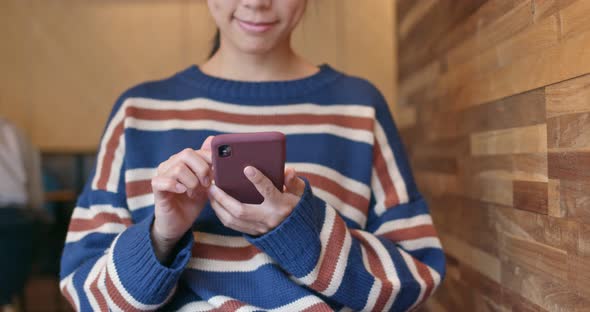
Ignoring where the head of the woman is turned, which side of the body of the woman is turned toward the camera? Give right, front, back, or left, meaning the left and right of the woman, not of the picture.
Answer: front

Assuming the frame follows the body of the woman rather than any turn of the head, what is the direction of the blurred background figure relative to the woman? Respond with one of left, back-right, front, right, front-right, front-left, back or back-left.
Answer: back-right
